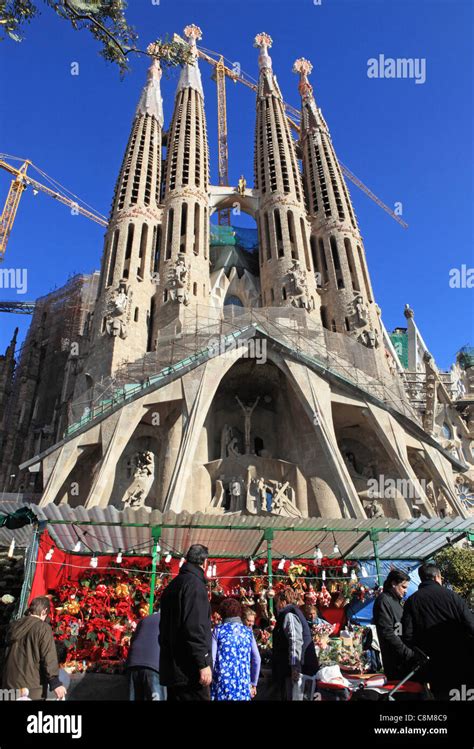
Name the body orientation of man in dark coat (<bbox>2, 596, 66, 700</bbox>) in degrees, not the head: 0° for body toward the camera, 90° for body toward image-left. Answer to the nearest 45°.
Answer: approximately 225°

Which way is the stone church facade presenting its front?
toward the camera

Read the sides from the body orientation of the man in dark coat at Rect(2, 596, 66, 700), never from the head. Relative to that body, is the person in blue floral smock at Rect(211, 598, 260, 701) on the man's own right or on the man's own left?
on the man's own right

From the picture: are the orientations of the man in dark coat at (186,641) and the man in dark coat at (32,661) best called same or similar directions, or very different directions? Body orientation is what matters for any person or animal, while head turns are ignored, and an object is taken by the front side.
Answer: same or similar directions

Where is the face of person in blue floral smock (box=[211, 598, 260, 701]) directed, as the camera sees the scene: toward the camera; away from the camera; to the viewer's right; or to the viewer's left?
away from the camera

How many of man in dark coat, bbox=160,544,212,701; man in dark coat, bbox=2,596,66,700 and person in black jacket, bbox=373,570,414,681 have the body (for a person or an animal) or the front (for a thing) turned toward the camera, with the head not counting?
0

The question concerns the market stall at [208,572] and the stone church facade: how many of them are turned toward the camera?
2

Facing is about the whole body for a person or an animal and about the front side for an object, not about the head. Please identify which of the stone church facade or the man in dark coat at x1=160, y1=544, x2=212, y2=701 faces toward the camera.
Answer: the stone church facade

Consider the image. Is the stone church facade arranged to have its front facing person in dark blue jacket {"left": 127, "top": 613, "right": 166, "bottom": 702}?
yes

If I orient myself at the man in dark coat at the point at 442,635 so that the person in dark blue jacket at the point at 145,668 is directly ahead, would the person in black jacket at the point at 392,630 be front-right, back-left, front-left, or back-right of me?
front-right

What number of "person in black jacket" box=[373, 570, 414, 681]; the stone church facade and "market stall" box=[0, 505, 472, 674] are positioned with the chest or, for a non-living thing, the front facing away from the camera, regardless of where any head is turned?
0

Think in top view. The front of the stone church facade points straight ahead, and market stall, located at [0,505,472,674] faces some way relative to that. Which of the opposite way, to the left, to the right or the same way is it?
the same way

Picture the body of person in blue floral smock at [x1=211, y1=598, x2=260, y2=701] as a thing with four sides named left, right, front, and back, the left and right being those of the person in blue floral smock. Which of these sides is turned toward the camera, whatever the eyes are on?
back

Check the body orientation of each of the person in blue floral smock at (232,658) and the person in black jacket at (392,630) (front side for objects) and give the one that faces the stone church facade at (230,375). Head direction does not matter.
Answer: the person in blue floral smock
